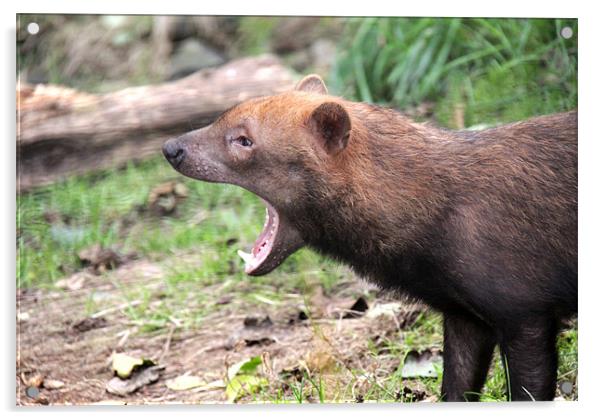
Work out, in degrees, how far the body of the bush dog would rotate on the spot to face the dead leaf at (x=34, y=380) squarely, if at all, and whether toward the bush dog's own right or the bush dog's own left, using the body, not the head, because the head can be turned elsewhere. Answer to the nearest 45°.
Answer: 0° — it already faces it

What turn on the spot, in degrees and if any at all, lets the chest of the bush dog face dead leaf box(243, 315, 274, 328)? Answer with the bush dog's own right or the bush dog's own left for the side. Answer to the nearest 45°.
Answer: approximately 45° to the bush dog's own right

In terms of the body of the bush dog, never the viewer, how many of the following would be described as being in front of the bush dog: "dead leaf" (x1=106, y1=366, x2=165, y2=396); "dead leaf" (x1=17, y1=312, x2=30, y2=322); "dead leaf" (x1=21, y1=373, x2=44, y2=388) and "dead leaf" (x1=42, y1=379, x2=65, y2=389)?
4

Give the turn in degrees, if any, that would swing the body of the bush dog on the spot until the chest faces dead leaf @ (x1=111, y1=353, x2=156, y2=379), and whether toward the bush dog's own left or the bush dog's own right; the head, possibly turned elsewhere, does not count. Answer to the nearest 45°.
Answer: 0° — it already faces it

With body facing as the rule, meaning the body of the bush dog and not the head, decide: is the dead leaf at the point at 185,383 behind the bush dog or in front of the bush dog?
in front

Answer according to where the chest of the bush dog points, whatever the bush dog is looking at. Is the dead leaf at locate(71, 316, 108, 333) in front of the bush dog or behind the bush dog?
in front

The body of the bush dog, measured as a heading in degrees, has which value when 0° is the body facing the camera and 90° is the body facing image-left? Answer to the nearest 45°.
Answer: approximately 90°

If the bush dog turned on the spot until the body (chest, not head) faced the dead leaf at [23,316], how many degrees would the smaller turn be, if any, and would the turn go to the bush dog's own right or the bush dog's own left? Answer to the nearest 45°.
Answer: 0° — it already faces it

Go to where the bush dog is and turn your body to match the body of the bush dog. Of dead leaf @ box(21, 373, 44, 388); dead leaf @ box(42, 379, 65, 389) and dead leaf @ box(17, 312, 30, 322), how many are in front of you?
3

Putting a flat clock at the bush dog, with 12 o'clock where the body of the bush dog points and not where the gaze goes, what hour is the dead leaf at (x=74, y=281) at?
The dead leaf is roughly at 1 o'clock from the bush dog.

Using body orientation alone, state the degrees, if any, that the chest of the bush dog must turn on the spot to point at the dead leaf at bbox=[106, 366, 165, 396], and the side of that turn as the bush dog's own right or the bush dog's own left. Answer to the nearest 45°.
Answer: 0° — it already faces it

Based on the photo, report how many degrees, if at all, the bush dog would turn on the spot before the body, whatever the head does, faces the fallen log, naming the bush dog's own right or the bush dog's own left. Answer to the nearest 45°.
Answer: approximately 45° to the bush dog's own right
